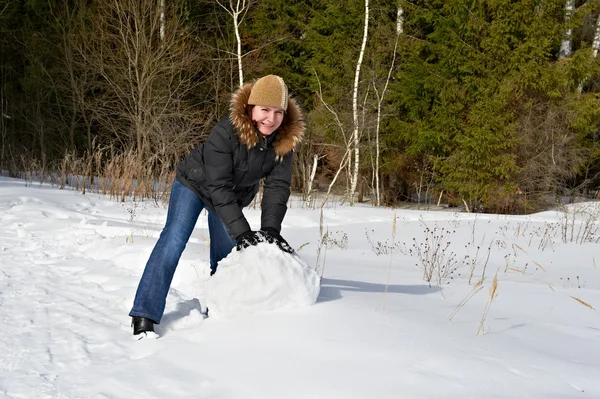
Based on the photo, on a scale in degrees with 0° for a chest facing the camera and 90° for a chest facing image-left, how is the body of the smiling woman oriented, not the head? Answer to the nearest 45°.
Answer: approximately 315°

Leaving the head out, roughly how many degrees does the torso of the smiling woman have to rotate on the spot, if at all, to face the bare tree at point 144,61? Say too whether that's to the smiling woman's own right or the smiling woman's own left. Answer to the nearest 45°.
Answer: approximately 135° to the smiling woman's own left
